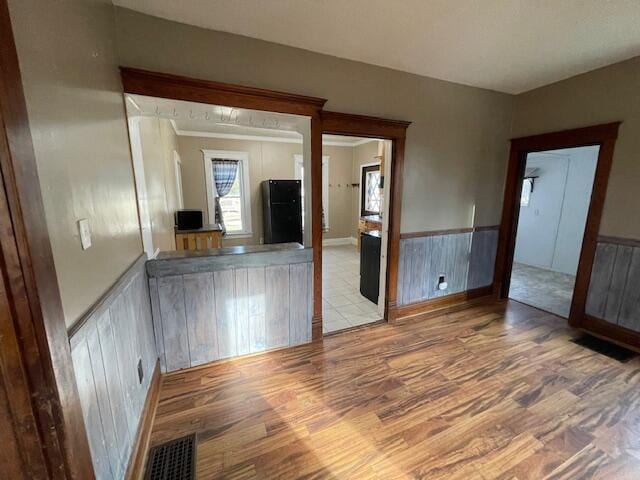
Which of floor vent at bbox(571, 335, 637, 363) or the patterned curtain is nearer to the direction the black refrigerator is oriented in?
the floor vent

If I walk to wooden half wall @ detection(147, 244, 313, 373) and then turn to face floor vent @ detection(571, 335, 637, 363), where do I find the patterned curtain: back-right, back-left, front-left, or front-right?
back-left

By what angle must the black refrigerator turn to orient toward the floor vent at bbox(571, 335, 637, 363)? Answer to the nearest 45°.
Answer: approximately 45° to its left

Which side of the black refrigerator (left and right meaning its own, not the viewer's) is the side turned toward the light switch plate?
front

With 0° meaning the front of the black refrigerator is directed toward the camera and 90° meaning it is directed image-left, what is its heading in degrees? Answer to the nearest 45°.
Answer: approximately 0°

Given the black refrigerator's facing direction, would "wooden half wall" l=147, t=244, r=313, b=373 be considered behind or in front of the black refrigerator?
in front

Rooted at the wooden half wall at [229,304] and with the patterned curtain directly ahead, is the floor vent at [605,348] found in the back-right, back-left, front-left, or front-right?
back-right

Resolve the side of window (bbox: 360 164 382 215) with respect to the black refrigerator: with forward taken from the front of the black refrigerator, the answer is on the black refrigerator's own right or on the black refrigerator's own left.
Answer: on the black refrigerator's own left

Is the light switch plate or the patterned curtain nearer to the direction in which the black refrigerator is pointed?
the light switch plate

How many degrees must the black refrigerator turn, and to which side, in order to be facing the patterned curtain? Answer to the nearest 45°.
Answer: approximately 135° to its right
